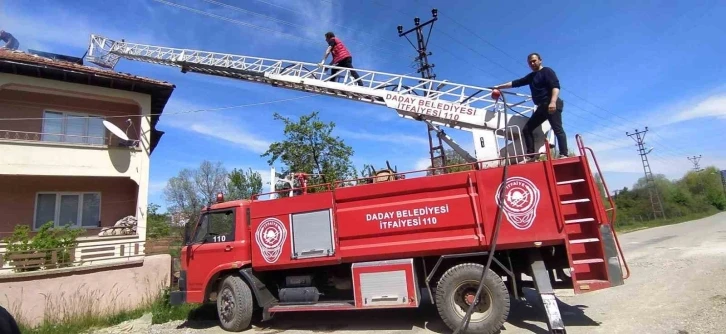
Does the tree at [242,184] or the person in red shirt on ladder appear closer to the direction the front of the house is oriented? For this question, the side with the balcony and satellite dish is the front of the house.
the person in red shirt on ladder

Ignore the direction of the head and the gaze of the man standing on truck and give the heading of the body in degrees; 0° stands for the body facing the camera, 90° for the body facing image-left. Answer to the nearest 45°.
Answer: approximately 45°

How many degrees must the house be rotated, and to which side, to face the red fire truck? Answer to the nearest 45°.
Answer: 0° — it already faces it

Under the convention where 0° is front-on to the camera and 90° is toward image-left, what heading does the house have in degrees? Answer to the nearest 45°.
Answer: approximately 315°
